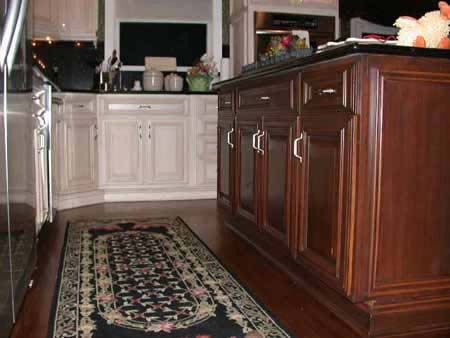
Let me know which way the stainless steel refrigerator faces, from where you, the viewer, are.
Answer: facing to the right of the viewer

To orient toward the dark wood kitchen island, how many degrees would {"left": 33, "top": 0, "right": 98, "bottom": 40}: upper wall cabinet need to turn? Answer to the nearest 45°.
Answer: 0° — it already faces it

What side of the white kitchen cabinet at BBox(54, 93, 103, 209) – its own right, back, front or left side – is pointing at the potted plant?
left

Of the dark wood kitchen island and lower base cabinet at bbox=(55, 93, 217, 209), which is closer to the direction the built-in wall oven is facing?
the dark wood kitchen island

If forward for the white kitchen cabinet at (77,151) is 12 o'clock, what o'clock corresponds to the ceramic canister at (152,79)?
The ceramic canister is roughly at 9 o'clock from the white kitchen cabinet.

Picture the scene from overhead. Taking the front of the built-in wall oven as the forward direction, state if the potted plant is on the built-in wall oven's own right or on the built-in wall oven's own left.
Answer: on the built-in wall oven's own right

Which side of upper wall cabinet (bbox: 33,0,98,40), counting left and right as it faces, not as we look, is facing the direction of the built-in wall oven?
left
